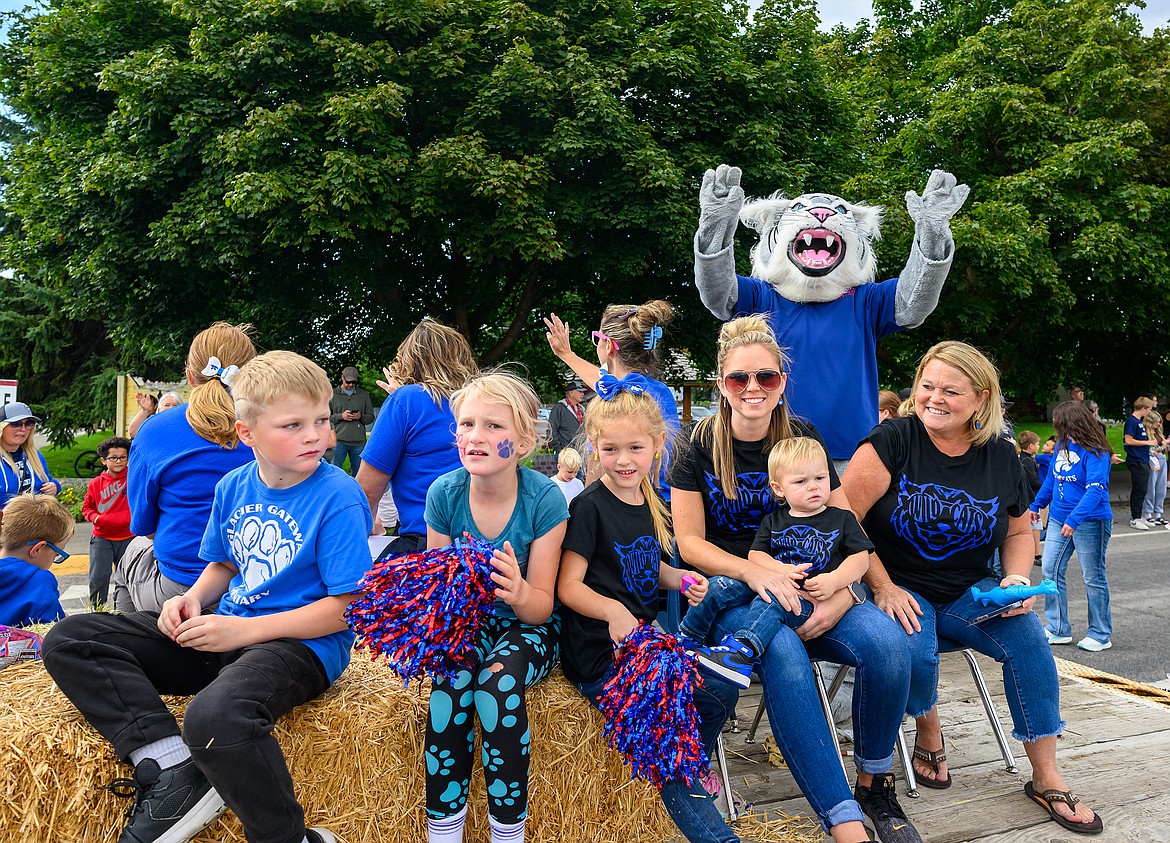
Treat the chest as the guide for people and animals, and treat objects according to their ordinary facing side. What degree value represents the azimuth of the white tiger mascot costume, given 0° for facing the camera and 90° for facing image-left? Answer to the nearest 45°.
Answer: approximately 0°

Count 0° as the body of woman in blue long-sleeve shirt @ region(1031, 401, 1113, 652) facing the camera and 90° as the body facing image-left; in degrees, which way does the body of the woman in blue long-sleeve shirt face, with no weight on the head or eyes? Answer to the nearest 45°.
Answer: approximately 45°

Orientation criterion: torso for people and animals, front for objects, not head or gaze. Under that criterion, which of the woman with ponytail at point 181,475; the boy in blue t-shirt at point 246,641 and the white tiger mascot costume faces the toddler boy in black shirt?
the white tiger mascot costume

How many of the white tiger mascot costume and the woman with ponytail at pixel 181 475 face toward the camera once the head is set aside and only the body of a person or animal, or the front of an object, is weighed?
1

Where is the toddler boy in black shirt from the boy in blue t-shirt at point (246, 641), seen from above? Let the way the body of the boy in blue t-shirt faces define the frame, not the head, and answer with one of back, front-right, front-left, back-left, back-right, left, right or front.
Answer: back-left

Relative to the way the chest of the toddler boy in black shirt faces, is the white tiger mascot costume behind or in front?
behind

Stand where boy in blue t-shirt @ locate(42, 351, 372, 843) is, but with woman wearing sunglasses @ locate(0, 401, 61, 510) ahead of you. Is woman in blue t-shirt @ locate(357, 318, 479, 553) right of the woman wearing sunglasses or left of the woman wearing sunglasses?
right
